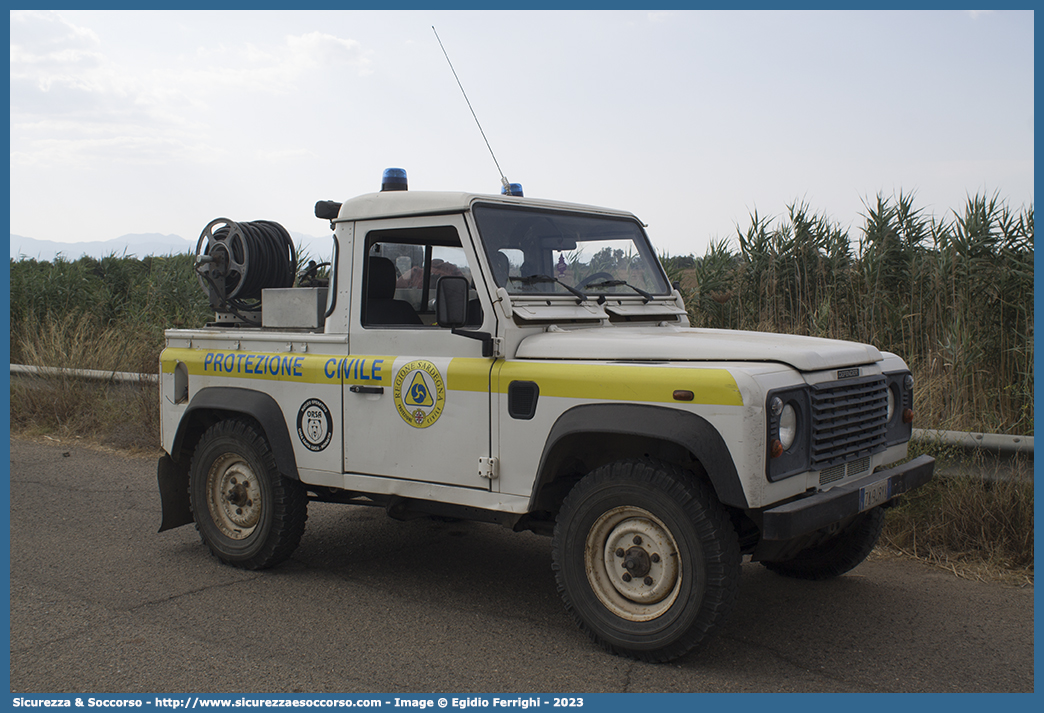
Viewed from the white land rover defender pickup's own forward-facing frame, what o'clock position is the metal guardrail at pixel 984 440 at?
The metal guardrail is roughly at 10 o'clock from the white land rover defender pickup.

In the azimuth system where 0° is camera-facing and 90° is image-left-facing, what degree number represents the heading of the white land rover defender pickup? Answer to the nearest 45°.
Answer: approximately 315°

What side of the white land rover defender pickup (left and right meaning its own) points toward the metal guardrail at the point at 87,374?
back
